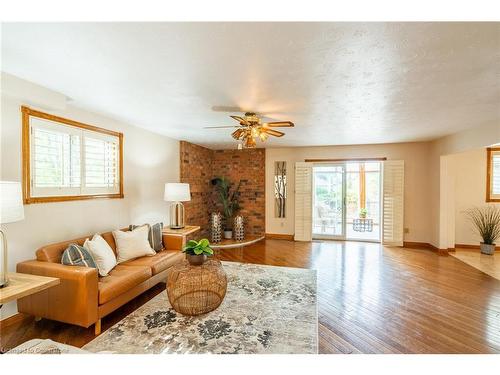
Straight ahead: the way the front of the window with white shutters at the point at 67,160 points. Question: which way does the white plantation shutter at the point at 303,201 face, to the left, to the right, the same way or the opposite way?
to the right

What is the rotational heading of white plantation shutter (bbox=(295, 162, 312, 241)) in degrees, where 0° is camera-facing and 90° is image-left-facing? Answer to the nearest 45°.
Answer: approximately 0°

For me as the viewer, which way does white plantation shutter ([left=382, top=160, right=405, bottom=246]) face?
facing the viewer

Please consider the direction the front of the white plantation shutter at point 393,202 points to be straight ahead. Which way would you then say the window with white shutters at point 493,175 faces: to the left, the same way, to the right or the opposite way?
the same way

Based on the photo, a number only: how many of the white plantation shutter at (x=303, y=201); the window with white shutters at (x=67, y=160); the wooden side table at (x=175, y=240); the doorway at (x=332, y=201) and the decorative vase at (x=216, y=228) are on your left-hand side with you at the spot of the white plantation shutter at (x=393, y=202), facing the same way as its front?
0

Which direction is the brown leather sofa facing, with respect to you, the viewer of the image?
facing the viewer and to the right of the viewer

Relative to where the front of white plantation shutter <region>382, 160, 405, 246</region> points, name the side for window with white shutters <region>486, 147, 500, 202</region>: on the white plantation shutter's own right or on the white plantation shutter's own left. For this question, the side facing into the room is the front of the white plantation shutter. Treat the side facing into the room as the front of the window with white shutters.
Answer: on the white plantation shutter's own left

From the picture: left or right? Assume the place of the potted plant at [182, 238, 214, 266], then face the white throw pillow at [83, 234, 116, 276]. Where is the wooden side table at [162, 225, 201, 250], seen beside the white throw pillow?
right

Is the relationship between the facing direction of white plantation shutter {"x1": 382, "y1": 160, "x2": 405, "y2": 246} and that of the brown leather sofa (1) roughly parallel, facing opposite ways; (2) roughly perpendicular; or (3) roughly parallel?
roughly perpendicular

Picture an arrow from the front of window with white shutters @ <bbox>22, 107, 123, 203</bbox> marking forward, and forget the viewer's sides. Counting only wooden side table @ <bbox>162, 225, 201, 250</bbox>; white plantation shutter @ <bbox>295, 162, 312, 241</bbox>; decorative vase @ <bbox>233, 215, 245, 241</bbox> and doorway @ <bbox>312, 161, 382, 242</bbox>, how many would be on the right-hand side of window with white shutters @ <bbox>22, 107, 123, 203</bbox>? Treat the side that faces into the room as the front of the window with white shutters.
0

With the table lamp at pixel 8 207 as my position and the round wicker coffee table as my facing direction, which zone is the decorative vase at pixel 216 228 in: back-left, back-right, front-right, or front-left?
front-left

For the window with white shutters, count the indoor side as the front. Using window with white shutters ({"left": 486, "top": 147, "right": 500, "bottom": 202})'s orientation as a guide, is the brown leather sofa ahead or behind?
ahead

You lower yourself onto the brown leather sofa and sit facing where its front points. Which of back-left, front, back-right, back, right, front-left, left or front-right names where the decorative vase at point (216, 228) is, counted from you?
left

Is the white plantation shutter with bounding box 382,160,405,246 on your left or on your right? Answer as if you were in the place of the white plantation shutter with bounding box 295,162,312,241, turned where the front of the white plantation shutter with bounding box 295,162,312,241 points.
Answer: on your left

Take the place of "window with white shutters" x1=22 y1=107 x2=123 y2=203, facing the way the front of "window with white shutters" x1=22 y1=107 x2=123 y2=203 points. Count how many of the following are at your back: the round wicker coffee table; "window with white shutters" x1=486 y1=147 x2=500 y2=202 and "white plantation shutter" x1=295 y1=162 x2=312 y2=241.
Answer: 0

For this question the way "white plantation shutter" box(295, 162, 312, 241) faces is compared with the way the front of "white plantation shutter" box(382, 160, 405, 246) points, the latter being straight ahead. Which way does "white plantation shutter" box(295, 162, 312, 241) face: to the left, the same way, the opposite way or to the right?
the same way

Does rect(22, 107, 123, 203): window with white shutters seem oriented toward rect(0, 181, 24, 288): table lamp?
no

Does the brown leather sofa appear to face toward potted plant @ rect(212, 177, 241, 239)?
no

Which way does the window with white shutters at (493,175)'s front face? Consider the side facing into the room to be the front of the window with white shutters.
toward the camera
